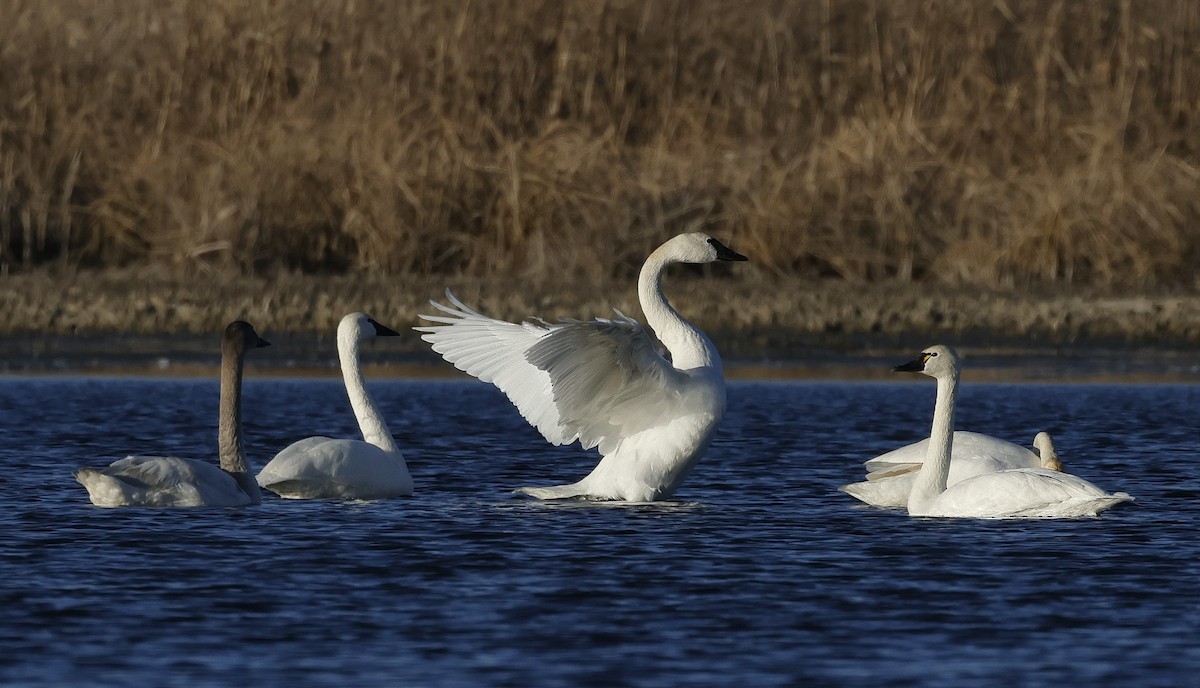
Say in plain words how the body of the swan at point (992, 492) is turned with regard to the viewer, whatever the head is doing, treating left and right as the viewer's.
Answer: facing to the left of the viewer

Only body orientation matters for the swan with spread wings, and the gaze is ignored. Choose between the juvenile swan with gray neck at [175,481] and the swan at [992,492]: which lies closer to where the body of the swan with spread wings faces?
the swan

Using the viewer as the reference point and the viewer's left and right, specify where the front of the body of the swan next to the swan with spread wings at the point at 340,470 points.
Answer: facing to the right of the viewer

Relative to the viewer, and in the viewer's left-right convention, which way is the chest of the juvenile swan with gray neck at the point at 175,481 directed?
facing to the right of the viewer

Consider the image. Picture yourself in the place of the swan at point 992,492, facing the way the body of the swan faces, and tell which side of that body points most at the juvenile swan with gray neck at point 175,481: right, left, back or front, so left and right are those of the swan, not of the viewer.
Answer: front

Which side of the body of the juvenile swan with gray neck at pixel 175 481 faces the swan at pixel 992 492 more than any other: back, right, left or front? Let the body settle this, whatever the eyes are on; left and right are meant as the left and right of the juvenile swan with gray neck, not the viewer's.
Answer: front

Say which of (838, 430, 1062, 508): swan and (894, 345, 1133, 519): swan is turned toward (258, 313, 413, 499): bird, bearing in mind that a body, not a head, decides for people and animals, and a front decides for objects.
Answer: (894, 345, 1133, 519): swan

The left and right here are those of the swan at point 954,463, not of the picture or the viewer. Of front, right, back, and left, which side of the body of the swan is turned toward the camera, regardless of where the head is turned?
right

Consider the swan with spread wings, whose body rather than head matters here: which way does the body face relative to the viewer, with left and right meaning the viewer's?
facing to the right of the viewer

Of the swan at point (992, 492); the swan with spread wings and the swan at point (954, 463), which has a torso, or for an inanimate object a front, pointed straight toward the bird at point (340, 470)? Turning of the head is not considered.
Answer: the swan at point (992, 492)

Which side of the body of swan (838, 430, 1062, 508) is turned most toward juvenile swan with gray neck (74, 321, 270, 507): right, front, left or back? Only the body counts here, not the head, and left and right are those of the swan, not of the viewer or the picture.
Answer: back

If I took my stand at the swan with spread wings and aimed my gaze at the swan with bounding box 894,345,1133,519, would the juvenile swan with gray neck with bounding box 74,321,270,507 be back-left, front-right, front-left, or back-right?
back-right

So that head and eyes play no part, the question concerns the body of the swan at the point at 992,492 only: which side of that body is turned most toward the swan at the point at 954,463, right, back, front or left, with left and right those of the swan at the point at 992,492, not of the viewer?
right

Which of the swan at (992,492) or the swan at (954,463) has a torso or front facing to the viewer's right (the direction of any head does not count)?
the swan at (954,463)

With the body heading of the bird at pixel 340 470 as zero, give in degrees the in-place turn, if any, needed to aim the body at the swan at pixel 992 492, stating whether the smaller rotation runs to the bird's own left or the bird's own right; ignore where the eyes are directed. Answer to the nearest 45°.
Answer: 0° — it already faces it
